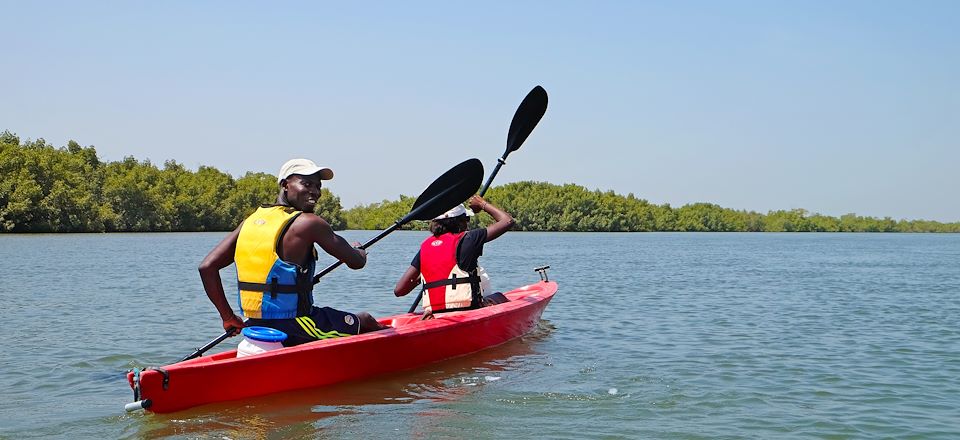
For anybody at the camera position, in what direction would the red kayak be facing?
facing away from the viewer and to the right of the viewer

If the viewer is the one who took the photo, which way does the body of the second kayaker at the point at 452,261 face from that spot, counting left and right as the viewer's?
facing away from the viewer and to the right of the viewer

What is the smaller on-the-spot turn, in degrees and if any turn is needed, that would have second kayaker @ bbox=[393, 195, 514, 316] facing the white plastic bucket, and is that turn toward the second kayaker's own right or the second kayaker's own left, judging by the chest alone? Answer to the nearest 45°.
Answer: approximately 180°

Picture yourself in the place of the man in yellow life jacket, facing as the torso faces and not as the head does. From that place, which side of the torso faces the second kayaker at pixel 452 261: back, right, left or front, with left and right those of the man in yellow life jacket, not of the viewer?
front

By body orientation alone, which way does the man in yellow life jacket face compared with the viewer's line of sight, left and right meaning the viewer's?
facing away from the viewer and to the right of the viewer

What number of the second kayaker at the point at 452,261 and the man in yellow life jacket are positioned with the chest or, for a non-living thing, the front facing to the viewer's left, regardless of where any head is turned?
0
